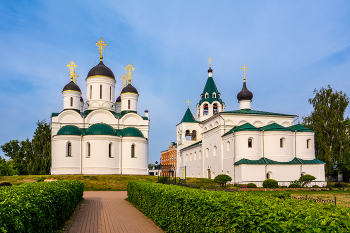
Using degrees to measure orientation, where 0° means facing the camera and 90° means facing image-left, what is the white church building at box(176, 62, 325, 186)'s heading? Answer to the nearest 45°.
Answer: approximately 135°

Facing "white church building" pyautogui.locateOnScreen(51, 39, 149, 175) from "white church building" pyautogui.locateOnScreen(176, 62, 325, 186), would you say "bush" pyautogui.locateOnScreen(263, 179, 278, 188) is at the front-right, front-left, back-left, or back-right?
back-left
